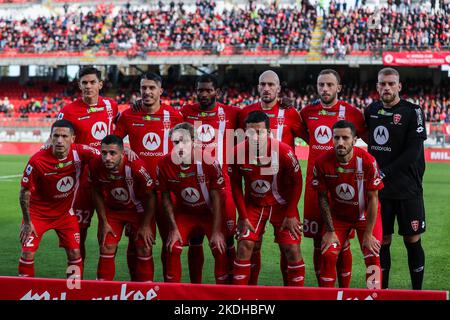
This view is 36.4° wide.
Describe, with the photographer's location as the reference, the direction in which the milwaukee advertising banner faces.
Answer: facing the viewer

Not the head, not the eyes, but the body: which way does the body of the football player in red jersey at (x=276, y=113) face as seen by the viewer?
toward the camera

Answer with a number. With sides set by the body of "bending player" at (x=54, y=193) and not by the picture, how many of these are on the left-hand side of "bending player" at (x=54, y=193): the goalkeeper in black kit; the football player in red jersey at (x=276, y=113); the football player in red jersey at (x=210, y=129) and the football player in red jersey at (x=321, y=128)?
4

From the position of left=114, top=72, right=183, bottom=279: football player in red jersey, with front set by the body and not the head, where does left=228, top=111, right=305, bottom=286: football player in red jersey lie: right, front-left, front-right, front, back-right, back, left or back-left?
front-left

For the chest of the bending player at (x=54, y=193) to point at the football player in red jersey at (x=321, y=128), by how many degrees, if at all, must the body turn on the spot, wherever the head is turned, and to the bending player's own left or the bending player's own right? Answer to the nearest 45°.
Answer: approximately 90° to the bending player's own left

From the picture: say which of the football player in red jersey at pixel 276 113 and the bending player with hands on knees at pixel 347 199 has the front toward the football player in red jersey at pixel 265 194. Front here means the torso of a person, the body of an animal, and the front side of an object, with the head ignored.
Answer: the football player in red jersey at pixel 276 113

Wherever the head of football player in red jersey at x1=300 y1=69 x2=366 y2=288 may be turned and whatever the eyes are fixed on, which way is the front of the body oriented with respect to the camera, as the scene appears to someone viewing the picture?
toward the camera

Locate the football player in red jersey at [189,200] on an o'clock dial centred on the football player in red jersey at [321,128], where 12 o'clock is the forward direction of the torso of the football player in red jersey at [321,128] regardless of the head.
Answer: the football player in red jersey at [189,200] is roughly at 2 o'clock from the football player in red jersey at [321,128].

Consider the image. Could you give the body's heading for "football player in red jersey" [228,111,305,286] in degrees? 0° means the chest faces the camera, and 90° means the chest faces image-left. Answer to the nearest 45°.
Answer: approximately 0°

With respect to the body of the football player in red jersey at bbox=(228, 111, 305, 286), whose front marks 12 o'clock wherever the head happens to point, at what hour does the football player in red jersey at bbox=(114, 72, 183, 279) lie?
the football player in red jersey at bbox=(114, 72, 183, 279) is roughly at 4 o'clock from the football player in red jersey at bbox=(228, 111, 305, 286).

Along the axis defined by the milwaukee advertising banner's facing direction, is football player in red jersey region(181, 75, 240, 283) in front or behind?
behind
